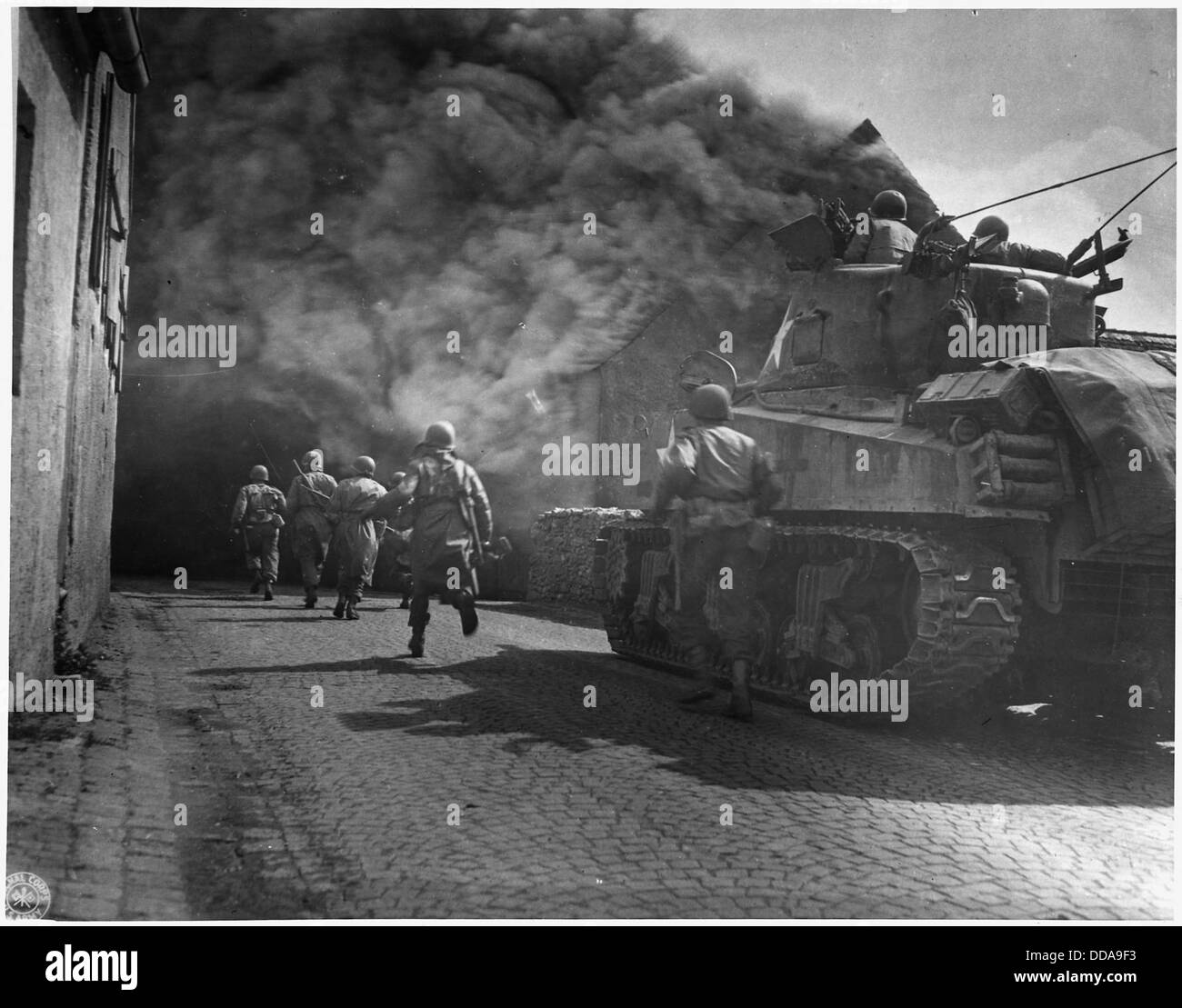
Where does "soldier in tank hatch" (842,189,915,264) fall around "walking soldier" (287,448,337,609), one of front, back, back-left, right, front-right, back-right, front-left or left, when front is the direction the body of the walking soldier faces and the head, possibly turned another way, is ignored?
back-right

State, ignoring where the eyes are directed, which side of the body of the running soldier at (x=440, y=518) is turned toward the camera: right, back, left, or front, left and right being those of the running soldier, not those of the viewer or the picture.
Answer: back

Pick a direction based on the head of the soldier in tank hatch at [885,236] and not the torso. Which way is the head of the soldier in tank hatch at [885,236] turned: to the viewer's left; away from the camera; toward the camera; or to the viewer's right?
away from the camera

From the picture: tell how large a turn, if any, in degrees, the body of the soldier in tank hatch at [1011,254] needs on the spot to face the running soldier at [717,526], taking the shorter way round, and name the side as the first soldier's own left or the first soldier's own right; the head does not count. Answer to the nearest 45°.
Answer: approximately 90° to the first soldier's own left

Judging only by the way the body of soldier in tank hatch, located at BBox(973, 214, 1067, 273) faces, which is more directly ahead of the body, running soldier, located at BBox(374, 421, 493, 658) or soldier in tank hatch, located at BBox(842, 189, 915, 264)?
the soldier in tank hatch

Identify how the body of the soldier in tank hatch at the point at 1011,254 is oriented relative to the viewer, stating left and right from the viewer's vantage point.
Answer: facing away from the viewer and to the left of the viewer

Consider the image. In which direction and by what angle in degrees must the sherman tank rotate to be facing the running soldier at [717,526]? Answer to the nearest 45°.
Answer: approximately 90° to its left

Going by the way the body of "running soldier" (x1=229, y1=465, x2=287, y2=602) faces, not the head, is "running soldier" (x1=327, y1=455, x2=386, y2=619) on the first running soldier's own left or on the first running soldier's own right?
on the first running soldier's own right

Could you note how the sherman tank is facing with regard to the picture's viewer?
facing away from the viewer and to the left of the viewer

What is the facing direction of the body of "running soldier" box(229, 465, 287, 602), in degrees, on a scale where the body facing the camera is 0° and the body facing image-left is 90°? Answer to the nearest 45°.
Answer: approximately 180°

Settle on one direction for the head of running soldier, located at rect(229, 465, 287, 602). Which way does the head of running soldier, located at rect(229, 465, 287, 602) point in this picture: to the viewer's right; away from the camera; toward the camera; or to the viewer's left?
away from the camera

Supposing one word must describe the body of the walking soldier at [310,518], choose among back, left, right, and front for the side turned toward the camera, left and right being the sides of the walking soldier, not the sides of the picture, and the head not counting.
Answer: back
